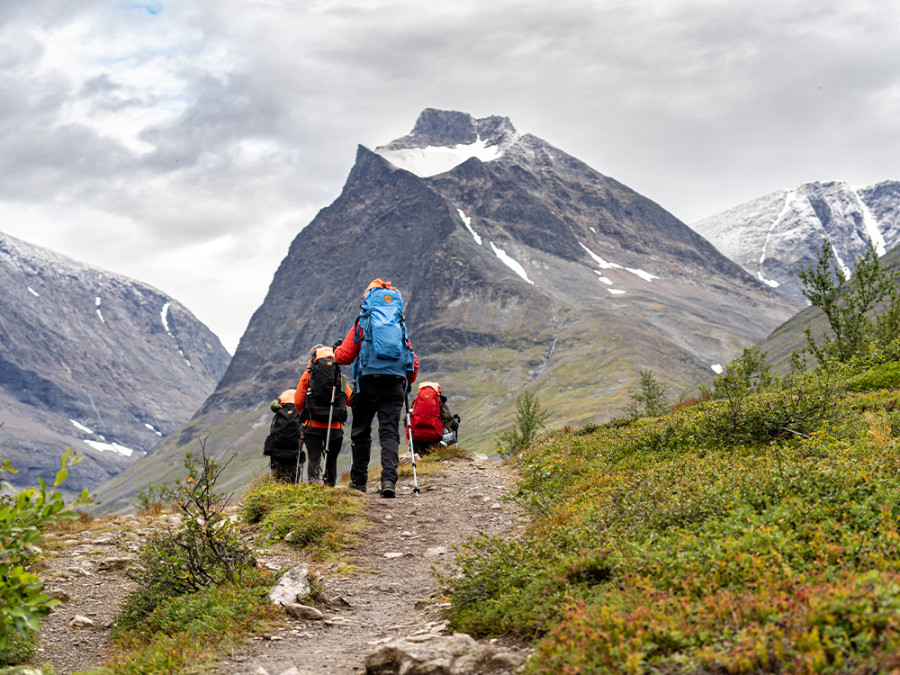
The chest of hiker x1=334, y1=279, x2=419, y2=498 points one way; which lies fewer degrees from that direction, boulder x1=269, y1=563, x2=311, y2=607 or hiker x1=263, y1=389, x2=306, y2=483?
the hiker

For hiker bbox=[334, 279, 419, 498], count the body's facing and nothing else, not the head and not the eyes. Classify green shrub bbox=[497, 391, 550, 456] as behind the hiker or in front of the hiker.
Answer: in front

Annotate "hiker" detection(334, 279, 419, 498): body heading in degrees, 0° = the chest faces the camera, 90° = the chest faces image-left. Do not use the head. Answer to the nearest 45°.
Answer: approximately 180°

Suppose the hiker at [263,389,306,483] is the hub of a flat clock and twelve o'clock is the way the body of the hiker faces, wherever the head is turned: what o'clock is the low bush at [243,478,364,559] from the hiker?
The low bush is roughly at 6 o'clock from the hiker.

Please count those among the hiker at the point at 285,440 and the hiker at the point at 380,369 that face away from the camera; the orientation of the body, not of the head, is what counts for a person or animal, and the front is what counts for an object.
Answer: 2

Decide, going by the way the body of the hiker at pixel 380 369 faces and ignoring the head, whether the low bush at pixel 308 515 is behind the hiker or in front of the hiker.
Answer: behind

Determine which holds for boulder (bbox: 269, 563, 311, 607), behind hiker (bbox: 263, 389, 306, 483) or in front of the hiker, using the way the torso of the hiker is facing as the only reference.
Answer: behind

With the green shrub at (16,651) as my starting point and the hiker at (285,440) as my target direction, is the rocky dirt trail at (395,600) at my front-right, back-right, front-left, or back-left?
front-right

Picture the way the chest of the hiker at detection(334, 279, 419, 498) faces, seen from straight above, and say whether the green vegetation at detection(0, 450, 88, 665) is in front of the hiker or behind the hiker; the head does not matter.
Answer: behind

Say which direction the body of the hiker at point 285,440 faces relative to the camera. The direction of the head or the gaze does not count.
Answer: away from the camera

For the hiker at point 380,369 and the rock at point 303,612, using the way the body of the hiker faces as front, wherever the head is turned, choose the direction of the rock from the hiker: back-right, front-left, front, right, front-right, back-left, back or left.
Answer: back

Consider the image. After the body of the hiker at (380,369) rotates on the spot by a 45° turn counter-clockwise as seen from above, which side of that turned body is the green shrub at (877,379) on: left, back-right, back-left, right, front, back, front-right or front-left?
back-right
